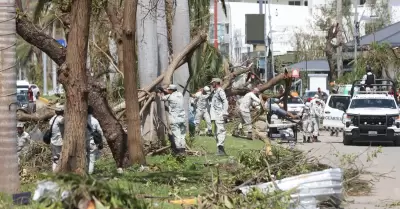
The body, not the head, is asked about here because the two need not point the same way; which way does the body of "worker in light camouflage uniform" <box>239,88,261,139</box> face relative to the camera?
to the viewer's right

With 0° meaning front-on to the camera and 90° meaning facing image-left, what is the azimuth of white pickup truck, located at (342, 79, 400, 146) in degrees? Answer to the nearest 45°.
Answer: approximately 0°

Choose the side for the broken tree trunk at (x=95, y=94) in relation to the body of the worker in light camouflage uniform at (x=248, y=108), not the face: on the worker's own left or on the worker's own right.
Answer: on the worker's own right

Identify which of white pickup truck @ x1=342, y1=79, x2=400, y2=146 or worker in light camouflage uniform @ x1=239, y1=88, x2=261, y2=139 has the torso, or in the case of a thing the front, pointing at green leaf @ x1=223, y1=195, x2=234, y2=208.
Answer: the white pickup truck

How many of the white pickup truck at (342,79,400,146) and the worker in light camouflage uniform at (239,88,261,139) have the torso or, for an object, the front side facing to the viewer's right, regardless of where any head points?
1

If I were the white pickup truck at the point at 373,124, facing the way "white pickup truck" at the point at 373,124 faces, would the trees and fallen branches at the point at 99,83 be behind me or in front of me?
in front

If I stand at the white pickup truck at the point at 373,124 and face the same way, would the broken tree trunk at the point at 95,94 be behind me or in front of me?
in front

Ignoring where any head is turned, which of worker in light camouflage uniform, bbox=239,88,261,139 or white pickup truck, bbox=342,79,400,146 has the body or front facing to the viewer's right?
the worker in light camouflage uniform

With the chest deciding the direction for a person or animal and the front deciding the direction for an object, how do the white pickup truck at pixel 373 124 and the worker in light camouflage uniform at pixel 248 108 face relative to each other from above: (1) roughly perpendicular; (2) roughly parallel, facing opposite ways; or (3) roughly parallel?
roughly perpendicular
